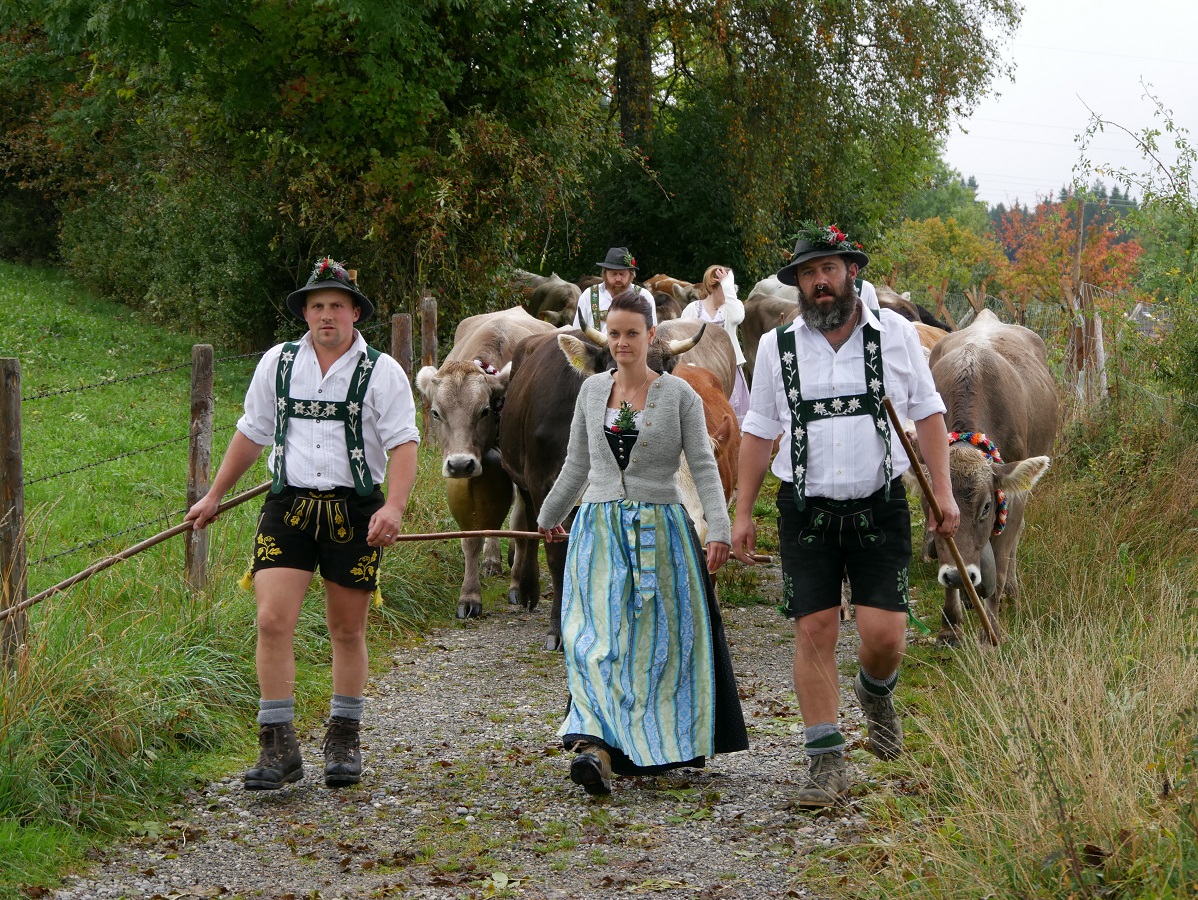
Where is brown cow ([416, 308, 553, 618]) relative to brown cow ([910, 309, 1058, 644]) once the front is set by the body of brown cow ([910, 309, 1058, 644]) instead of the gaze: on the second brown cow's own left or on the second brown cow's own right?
on the second brown cow's own right

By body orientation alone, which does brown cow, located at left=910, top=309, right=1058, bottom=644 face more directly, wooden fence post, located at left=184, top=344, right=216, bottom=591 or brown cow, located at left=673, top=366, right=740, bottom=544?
the wooden fence post

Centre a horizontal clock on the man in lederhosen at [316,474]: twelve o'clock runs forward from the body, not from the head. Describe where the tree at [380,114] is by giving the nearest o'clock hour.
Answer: The tree is roughly at 6 o'clock from the man in lederhosen.

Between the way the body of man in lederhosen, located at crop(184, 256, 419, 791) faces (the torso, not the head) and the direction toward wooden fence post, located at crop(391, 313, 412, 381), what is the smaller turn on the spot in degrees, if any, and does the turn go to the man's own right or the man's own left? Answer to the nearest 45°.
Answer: approximately 180°

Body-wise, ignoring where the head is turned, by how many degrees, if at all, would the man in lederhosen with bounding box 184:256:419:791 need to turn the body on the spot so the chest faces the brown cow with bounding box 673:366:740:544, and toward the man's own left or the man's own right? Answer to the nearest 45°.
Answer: approximately 135° to the man's own left

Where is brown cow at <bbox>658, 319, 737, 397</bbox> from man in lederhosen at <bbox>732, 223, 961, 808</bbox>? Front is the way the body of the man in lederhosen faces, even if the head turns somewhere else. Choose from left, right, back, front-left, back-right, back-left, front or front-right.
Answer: back

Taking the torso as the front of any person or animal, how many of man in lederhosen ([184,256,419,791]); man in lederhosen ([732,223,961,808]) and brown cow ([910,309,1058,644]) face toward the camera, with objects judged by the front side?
3

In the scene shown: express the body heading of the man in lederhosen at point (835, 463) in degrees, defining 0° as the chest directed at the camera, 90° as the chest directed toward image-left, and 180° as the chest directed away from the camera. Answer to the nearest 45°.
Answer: approximately 0°

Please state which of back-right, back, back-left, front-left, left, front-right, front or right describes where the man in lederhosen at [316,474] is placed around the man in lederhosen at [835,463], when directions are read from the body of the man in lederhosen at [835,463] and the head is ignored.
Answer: right

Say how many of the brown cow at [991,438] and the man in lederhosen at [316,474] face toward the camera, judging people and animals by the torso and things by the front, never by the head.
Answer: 2

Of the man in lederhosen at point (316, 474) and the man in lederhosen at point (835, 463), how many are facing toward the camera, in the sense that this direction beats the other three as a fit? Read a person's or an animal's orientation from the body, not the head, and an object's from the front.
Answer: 2

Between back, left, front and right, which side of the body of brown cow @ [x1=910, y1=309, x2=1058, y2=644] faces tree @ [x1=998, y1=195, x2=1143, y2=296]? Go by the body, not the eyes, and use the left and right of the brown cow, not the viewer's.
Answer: back
